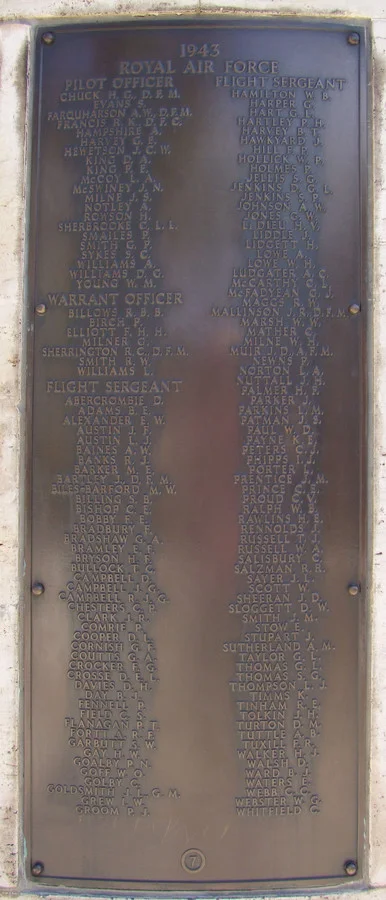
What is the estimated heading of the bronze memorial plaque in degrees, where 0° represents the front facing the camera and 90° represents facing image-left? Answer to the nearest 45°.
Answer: approximately 0°
